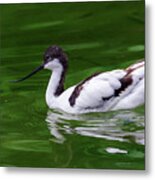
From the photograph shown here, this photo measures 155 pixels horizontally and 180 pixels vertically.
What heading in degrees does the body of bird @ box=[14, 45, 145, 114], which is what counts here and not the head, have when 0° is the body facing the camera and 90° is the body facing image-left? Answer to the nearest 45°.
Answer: approximately 90°
